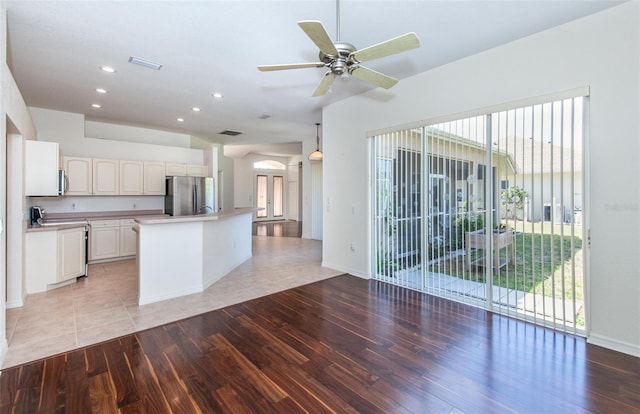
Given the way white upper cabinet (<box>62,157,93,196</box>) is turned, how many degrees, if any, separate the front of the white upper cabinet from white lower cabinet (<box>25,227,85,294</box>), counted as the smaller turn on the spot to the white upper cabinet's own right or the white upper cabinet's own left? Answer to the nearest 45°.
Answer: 0° — it already faces it

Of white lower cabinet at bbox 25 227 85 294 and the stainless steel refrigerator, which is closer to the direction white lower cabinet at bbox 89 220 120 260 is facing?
the white lower cabinet

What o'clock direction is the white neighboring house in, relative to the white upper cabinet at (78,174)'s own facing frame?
The white neighboring house is roughly at 9 o'clock from the white upper cabinet.

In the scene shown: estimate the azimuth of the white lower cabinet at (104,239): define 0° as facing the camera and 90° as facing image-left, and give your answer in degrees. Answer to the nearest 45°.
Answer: approximately 0°

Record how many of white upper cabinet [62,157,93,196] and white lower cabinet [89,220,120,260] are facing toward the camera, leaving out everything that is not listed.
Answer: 2

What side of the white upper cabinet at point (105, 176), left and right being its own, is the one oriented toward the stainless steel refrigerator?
left

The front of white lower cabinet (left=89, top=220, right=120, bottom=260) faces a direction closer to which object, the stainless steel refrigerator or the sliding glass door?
the sliding glass door

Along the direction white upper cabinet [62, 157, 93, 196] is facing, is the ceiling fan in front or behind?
in front

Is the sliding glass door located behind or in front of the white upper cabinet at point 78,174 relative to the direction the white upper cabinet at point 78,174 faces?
in front

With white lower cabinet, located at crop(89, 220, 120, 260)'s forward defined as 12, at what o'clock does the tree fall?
The tree is roughly at 9 o'clock from the white lower cabinet.

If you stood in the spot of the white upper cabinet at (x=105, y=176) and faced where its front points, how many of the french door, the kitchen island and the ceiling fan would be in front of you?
2

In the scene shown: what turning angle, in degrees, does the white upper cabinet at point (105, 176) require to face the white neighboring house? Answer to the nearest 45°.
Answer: approximately 45° to its left
